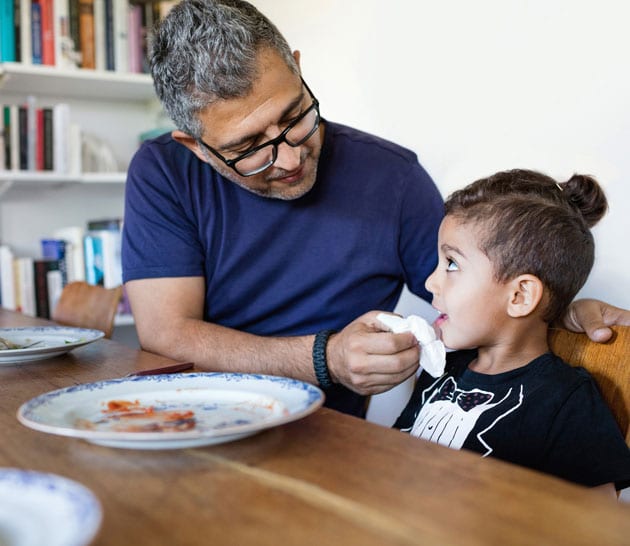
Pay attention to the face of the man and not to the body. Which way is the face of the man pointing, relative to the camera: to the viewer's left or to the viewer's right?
to the viewer's right

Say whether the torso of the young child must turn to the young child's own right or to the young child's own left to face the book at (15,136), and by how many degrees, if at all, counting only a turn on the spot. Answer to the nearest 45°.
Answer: approximately 90° to the young child's own right

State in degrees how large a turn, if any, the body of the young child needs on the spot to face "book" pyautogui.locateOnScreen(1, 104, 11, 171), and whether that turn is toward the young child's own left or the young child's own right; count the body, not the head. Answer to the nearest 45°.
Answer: approximately 90° to the young child's own right

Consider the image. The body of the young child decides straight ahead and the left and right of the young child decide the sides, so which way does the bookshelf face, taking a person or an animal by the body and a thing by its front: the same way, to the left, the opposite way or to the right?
to the left

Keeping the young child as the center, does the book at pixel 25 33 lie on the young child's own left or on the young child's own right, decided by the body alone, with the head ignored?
on the young child's own right

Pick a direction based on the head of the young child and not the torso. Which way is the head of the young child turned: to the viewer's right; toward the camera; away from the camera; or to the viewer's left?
to the viewer's left

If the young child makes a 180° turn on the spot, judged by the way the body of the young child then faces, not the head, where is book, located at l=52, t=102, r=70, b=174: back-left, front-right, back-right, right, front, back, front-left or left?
left

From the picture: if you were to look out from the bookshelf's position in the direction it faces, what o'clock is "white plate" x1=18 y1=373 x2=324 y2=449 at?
The white plate is roughly at 12 o'clock from the bookshelf.

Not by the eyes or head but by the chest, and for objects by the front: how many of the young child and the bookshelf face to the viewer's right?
0

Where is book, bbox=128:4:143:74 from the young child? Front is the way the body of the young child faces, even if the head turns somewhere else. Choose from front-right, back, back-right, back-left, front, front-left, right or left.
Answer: right

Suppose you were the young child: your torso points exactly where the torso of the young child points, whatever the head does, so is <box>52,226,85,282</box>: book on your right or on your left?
on your right

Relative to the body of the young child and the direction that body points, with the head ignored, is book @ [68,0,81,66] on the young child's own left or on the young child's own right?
on the young child's own right

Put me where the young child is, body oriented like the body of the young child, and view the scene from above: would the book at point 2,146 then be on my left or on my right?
on my right

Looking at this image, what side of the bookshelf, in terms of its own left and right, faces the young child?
front

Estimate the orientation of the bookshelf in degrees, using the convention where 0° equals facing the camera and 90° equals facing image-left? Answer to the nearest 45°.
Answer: approximately 0°

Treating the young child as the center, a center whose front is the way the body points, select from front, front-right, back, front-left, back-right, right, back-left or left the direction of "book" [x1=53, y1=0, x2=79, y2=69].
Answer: right
